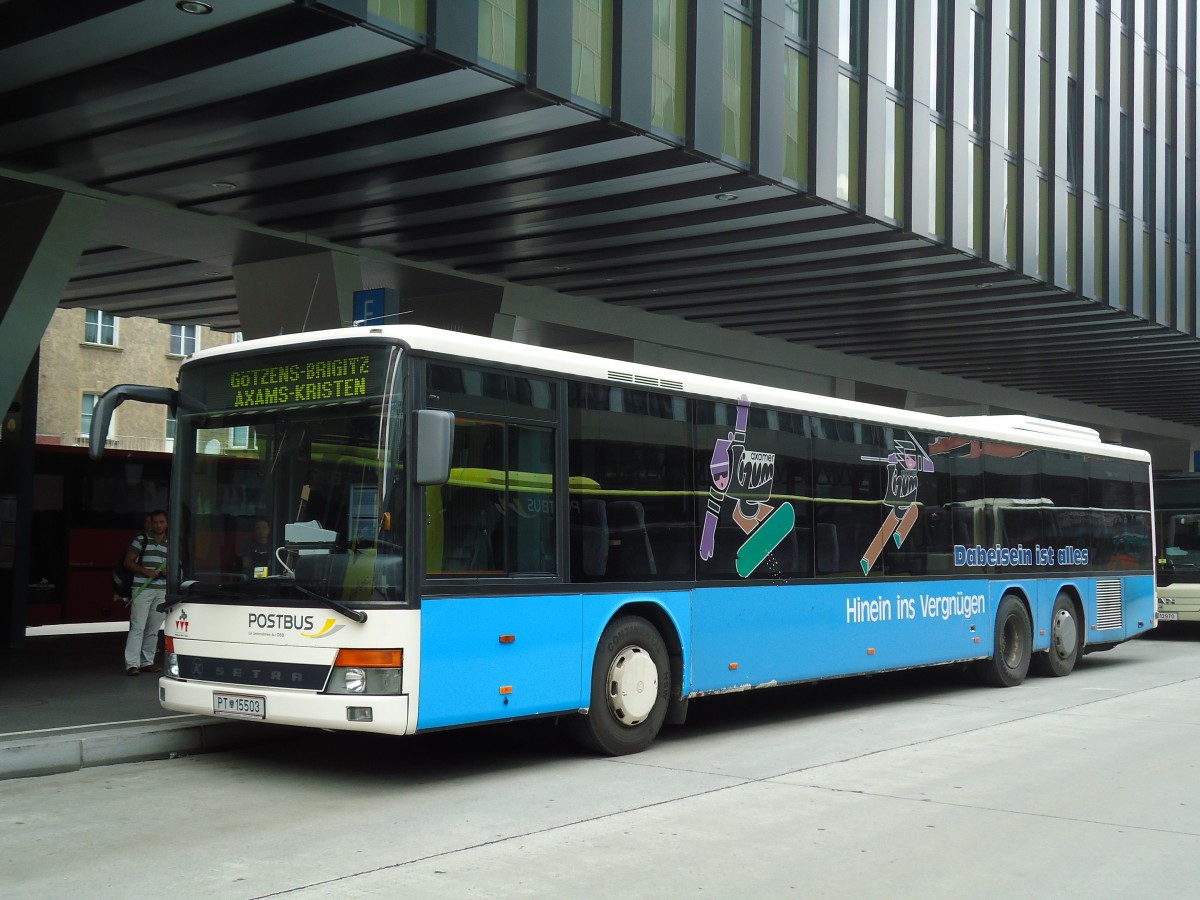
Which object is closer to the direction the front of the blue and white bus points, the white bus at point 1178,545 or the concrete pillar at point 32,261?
the concrete pillar

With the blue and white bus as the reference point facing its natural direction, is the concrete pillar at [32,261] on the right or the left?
on its right

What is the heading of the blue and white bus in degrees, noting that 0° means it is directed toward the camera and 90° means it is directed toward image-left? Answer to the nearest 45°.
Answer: approximately 45°

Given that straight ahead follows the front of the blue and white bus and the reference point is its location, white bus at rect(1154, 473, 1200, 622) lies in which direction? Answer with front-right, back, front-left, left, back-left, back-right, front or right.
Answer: back

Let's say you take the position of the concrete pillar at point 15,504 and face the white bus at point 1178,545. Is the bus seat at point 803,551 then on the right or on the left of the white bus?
right
